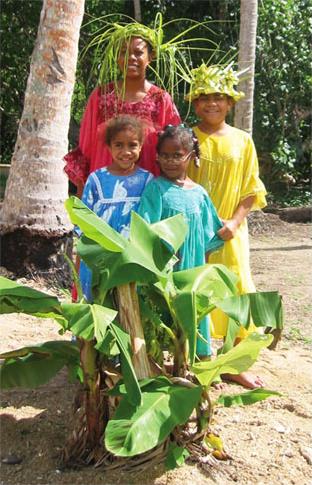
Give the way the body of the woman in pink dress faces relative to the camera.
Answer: toward the camera

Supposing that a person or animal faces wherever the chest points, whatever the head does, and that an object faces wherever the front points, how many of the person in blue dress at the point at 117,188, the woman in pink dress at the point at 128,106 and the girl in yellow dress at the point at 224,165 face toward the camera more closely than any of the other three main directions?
3

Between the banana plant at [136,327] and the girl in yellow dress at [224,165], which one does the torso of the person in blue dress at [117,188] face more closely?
the banana plant

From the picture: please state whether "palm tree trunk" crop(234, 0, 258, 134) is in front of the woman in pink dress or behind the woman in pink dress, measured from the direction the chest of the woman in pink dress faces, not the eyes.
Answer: behind

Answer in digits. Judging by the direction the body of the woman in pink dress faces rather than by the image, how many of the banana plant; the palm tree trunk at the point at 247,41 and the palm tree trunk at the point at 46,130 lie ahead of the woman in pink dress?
1

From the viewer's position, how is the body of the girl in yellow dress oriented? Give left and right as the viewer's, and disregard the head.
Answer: facing the viewer

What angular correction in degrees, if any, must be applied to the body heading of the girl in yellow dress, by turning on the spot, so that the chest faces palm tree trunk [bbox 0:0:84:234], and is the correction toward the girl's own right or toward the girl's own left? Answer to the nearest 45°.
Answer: approximately 135° to the girl's own right
